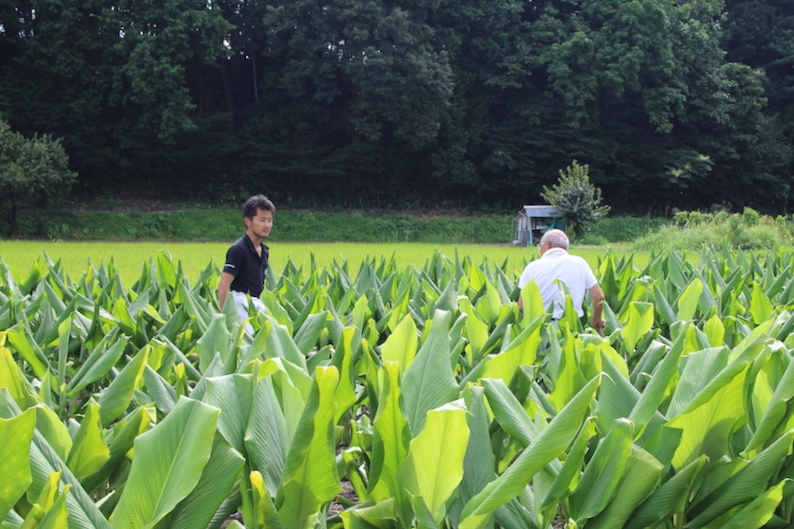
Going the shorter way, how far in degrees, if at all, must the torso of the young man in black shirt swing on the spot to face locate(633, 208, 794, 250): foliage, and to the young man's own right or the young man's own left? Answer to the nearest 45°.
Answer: approximately 90° to the young man's own left

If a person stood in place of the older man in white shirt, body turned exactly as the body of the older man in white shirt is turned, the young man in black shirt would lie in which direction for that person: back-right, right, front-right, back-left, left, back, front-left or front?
front-left

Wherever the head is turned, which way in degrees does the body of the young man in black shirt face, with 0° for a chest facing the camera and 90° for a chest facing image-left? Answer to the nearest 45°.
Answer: approximately 315°

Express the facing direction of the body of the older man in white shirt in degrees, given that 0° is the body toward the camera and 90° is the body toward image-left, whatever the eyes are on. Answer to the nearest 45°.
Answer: approximately 135°

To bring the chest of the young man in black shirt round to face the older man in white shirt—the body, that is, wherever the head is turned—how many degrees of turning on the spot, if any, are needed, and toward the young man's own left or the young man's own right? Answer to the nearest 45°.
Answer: approximately 45° to the young man's own left

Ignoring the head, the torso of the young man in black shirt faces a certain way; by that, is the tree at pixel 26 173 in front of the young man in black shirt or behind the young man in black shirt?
behind

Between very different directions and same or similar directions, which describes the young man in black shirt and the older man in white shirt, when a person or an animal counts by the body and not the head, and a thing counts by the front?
very different directions

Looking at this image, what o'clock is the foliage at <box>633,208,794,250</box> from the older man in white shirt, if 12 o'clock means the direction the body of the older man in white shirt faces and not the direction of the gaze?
The foliage is roughly at 2 o'clock from the older man in white shirt.

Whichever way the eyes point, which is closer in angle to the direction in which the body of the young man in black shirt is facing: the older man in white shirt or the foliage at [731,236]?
the older man in white shirt
